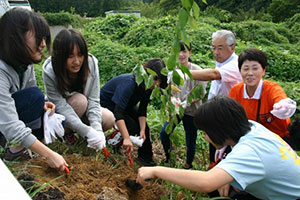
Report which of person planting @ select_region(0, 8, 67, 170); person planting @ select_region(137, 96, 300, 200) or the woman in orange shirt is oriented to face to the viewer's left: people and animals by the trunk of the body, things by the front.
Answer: person planting @ select_region(137, 96, 300, 200)

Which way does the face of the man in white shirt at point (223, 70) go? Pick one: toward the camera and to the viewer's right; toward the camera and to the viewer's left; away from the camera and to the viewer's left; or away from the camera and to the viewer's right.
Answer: toward the camera and to the viewer's left

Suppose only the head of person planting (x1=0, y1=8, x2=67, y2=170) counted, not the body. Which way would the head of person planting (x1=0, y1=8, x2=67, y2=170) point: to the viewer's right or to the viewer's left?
to the viewer's right

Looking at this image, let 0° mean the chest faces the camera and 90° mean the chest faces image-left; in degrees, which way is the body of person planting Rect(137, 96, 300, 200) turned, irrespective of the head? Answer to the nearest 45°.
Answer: approximately 90°

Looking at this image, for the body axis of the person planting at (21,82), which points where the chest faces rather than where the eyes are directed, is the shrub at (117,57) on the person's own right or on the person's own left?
on the person's own left

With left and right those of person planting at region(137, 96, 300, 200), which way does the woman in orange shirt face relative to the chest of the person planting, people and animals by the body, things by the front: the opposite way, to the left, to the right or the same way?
to the left

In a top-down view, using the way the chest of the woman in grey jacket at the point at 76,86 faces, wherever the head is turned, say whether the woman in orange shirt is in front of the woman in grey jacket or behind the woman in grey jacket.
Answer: in front

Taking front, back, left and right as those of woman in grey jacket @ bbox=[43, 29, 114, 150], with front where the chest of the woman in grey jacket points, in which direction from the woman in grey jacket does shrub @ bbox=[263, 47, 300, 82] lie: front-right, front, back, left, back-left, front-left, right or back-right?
left

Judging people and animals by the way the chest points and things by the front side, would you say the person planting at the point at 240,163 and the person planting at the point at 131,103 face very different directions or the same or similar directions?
very different directions

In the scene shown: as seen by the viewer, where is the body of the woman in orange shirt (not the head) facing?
toward the camera

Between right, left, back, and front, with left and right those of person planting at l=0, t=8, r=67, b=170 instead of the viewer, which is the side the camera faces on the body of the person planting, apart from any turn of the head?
right

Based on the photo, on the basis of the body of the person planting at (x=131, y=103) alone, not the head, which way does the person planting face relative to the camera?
to the viewer's right

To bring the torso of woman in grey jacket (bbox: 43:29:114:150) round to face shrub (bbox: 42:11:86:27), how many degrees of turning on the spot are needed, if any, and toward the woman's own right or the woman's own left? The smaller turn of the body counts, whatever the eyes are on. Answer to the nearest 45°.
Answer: approximately 135° to the woman's own left

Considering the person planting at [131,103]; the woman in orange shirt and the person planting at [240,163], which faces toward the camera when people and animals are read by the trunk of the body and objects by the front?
the woman in orange shirt

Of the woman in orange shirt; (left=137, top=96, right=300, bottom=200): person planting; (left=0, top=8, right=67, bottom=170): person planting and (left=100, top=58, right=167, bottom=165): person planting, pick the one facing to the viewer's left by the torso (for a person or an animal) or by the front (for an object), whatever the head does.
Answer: (left=137, top=96, right=300, bottom=200): person planting
